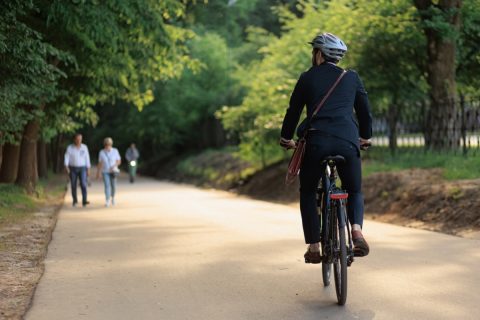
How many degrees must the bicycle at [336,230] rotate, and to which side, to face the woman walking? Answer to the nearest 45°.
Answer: approximately 45° to its left

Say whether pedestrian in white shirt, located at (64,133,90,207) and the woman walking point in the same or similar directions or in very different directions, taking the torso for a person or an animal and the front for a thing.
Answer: same or similar directions

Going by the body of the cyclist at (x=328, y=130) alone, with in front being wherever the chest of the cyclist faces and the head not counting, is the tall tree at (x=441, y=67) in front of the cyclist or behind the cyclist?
in front

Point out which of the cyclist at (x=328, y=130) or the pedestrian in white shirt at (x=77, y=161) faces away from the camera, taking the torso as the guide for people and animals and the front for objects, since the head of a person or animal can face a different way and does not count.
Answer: the cyclist

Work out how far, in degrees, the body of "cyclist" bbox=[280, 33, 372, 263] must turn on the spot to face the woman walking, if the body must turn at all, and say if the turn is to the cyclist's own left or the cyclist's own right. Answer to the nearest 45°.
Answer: approximately 45° to the cyclist's own left

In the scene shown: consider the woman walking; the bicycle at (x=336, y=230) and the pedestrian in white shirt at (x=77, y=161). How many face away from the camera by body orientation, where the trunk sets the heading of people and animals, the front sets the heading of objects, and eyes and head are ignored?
1

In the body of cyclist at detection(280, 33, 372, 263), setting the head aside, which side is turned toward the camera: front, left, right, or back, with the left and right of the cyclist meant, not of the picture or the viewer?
back

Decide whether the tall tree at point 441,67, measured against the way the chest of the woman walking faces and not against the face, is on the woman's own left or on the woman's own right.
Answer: on the woman's own left

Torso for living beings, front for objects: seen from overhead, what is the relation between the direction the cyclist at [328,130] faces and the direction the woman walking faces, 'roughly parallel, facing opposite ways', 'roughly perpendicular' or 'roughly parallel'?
roughly parallel, facing opposite ways

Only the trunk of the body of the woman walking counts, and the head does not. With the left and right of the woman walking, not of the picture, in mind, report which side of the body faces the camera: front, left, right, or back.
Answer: front

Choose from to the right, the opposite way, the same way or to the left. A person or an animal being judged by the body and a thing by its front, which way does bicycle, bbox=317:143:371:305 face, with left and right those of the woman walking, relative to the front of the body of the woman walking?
the opposite way

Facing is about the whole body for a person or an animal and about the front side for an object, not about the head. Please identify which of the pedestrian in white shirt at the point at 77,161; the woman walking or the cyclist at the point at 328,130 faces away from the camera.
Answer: the cyclist

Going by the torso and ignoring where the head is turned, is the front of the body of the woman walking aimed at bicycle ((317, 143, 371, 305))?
yes

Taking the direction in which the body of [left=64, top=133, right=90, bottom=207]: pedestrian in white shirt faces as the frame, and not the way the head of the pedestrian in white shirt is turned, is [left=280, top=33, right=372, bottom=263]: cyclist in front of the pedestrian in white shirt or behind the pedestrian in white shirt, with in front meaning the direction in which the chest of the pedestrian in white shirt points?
in front

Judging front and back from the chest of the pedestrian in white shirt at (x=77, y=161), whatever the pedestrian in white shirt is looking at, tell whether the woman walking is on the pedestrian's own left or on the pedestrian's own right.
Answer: on the pedestrian's own left

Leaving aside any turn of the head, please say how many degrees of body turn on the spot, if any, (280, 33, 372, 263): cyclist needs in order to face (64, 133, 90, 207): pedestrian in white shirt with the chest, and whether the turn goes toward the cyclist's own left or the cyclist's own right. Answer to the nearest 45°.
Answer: approximately 45° to the cyclist's own left

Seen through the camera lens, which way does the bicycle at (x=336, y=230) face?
facing away from the viewer

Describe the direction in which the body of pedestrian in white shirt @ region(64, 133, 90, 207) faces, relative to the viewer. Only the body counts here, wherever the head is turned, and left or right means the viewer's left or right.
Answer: facing the viewer
